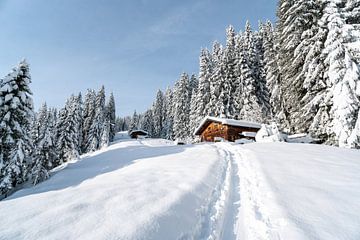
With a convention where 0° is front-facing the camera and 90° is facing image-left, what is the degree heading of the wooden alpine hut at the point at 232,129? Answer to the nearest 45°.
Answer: approximately 45°

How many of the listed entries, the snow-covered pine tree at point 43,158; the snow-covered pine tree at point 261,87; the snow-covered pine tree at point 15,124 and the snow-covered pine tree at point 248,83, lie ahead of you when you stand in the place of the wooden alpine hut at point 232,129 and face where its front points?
2

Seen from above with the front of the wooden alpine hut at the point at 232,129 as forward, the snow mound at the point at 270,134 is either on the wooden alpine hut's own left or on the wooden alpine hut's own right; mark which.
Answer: on the wooden alpine hut's own left

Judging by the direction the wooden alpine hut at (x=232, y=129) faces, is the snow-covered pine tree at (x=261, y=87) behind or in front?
behind

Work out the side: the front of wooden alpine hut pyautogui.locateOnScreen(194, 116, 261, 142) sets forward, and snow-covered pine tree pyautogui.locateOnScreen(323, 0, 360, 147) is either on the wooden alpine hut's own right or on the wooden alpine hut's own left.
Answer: on the wooden alpine hut's own left

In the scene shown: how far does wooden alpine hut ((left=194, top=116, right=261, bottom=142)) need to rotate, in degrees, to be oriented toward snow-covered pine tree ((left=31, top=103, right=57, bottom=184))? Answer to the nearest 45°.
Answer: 0° — it already faces it
